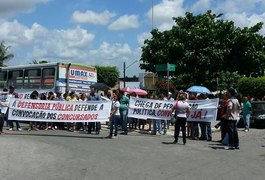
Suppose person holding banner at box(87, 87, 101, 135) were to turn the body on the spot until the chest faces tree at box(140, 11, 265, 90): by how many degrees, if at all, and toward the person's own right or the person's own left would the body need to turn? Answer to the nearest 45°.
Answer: approximately 135° to the person's own left

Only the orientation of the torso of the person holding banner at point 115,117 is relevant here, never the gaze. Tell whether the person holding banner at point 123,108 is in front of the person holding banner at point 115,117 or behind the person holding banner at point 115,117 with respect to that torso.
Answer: behind

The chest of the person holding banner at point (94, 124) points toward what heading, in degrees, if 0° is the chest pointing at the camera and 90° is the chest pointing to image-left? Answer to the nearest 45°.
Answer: approximately 0°

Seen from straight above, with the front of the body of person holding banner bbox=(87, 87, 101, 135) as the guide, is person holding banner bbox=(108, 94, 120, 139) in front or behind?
in front

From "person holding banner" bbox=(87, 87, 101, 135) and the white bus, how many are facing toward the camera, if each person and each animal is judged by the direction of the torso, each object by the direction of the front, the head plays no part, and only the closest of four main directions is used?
1
